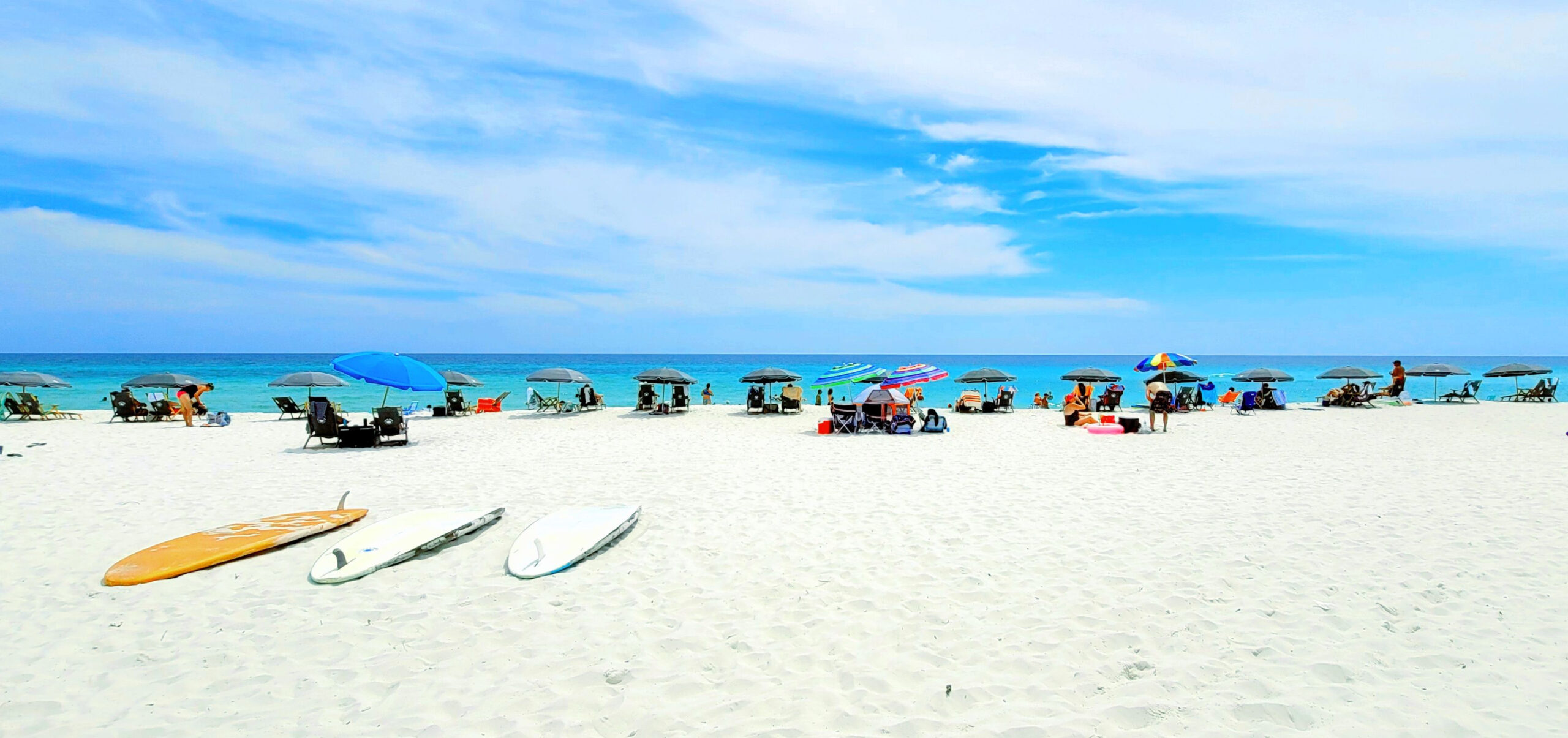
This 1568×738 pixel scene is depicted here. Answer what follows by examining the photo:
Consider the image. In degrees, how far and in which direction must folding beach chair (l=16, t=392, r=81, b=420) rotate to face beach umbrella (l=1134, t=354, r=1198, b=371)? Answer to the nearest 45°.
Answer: approximately 45° to its right

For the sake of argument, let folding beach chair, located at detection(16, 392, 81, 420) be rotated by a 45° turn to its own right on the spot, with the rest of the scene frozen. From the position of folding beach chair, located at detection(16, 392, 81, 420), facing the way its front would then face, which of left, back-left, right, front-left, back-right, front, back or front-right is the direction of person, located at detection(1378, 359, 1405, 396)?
front

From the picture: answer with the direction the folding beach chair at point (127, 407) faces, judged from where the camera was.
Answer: facing away from the viewer and to the right of the viewer

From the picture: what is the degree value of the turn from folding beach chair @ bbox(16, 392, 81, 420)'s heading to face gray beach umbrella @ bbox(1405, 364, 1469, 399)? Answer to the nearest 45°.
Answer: approximately 45° to its right

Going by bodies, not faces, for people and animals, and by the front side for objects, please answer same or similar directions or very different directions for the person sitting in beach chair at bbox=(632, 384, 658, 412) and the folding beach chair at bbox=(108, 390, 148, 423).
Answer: same or similar directions

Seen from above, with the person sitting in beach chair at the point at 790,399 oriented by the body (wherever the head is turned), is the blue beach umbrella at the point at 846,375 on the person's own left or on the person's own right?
on the person's own right

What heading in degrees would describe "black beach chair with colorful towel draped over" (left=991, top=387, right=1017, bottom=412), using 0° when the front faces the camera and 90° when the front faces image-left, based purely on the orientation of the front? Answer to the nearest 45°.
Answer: approximately 180°

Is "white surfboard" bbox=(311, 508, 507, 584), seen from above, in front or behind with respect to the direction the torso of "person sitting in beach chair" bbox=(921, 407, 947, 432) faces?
behind

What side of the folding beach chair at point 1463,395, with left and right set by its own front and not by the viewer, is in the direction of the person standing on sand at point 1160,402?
left

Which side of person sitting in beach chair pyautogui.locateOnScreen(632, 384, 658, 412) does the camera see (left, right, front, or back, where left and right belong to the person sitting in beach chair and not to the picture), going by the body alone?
back

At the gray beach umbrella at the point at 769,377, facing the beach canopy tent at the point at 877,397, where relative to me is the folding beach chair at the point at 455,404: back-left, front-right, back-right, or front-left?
back-right

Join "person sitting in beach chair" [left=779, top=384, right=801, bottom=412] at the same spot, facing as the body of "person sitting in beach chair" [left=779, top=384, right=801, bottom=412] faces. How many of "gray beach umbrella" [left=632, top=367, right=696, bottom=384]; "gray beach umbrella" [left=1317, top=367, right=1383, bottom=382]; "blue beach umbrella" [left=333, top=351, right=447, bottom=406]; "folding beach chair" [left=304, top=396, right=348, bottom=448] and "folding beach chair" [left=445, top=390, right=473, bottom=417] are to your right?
1

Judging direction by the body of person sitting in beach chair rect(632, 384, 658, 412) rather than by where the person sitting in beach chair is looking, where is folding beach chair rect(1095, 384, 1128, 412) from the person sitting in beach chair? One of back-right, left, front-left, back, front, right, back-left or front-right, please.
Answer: right

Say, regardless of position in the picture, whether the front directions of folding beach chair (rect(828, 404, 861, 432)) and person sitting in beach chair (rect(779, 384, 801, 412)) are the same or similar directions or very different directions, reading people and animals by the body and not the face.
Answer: same or similar directions

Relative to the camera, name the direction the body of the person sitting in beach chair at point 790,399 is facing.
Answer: away from the camera

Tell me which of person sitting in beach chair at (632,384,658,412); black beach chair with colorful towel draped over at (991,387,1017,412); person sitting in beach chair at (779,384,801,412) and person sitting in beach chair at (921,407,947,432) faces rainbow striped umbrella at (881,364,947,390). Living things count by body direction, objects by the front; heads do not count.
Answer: person sitting in beach chair at (921,407,947,432)

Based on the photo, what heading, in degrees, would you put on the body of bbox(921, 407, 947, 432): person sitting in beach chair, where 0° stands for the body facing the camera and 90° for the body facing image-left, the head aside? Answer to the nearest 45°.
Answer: approximately 180°
